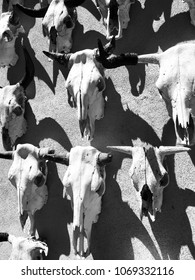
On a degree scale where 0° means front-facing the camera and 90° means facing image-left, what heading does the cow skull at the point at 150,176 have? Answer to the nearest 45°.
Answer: approximately 0°

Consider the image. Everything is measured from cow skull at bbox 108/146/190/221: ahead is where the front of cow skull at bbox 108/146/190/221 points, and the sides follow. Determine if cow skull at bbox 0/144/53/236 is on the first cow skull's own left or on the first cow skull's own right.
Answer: on the first cow skull's own right

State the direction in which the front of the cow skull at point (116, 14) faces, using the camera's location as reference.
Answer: facing the viewer

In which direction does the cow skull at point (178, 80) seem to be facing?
toward the camera

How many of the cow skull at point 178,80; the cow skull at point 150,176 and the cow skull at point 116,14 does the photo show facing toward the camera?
3

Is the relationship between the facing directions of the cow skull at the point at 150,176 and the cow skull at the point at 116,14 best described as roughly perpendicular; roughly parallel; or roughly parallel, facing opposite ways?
roughly parallel

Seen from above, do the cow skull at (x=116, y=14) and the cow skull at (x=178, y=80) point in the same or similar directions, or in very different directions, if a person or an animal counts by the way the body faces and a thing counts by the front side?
same or similar directions

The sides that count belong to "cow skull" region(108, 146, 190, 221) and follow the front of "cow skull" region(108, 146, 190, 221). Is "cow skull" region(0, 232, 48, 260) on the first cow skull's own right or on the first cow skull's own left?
on the first cow skull's own right

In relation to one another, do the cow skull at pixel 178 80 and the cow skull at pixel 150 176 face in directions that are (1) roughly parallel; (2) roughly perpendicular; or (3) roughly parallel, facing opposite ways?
roughly parallel
